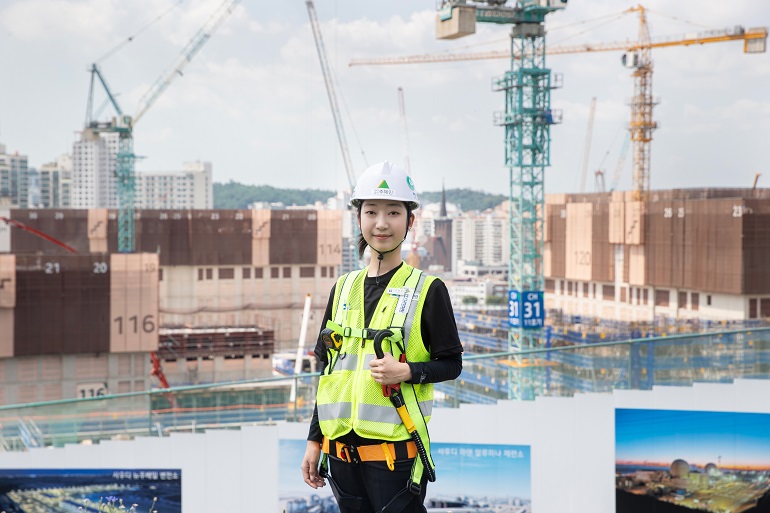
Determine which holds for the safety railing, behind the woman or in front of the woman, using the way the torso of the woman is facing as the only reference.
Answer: behind

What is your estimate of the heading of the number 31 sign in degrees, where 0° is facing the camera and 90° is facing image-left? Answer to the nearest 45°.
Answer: approximately 0°

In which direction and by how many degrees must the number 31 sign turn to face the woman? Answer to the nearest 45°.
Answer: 0° — it already faces them

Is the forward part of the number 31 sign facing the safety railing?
yes

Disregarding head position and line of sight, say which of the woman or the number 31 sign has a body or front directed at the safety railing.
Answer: the number 31 sign

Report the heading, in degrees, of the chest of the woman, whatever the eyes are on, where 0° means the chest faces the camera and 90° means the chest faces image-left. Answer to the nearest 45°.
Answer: approximately 45°
